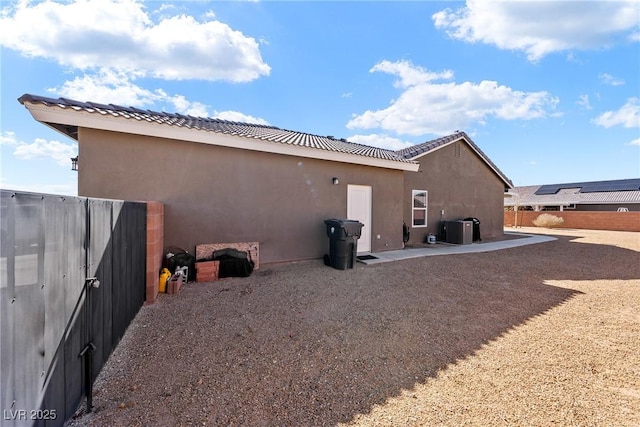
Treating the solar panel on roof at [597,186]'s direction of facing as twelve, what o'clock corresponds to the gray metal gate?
The gray metal gate is roughly at 12 o'clock from the solar panel on roof.

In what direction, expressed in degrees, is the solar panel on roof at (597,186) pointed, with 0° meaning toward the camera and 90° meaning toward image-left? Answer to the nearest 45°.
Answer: approximately 0°
